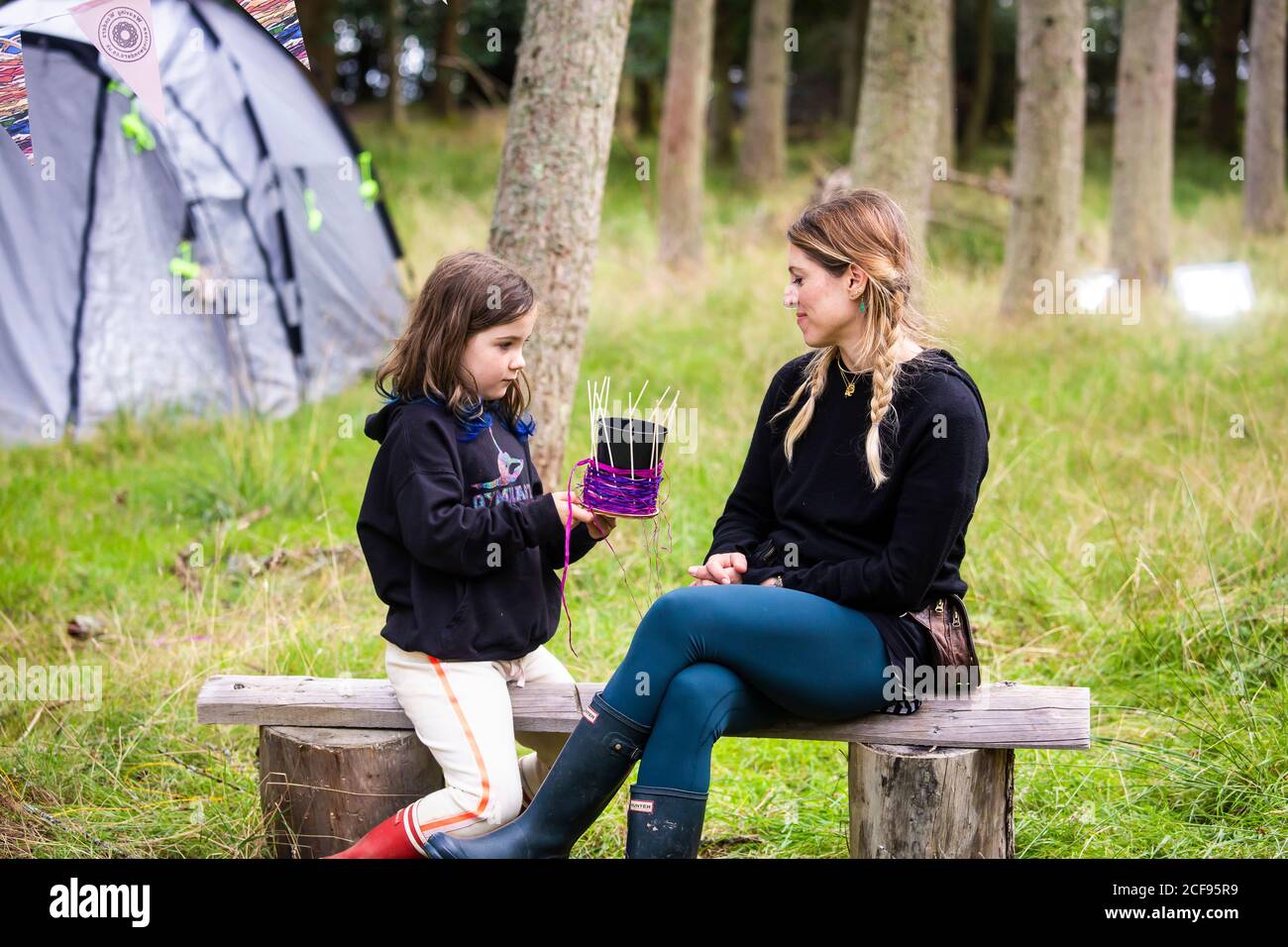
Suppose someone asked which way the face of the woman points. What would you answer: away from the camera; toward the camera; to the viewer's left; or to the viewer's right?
to the viewer's left

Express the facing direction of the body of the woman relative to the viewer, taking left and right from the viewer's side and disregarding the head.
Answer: facing the viewer and to the left of the viewer

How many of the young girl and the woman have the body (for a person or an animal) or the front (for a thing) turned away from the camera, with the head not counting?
0

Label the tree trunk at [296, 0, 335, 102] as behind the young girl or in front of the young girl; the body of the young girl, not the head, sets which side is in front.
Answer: behind

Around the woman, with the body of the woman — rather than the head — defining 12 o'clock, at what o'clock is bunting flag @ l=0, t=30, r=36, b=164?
The bunting flag is roughly at 2 o'clock from the woman.

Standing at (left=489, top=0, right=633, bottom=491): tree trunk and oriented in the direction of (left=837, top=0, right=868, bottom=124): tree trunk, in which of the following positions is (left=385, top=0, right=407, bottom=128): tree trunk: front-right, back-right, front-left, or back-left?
front-left

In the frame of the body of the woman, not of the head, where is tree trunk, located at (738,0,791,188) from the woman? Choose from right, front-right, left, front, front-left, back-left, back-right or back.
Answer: back-right

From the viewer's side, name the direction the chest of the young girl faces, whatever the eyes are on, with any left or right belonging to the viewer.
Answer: facing the viewer and to the right of the viewer

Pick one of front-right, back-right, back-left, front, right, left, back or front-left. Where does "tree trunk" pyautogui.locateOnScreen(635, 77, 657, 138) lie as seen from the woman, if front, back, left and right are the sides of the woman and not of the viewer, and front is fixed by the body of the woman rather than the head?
back-right

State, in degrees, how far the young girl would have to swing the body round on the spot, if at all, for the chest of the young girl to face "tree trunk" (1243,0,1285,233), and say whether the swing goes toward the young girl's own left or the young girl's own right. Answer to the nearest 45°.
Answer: approximately 90° to the young girl's own left

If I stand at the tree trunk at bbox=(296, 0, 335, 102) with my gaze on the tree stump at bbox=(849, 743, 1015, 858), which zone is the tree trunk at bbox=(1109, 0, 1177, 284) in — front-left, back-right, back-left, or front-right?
front-left

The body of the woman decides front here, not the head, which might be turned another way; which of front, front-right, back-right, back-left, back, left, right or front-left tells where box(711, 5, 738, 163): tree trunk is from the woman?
back-right
